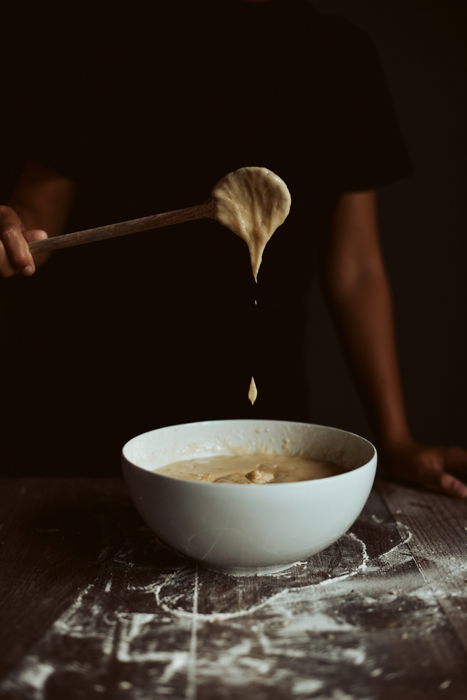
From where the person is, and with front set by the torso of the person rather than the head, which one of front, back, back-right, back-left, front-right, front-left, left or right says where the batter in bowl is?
front

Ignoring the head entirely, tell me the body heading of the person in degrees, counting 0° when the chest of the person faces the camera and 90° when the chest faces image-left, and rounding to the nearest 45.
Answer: approximately 0°

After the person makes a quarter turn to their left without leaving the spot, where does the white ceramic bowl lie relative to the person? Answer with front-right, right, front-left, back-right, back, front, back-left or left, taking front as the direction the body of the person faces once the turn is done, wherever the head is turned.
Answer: right

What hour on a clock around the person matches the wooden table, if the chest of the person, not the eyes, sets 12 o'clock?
The wooden table is roughly at 12 o'clock from the person.
